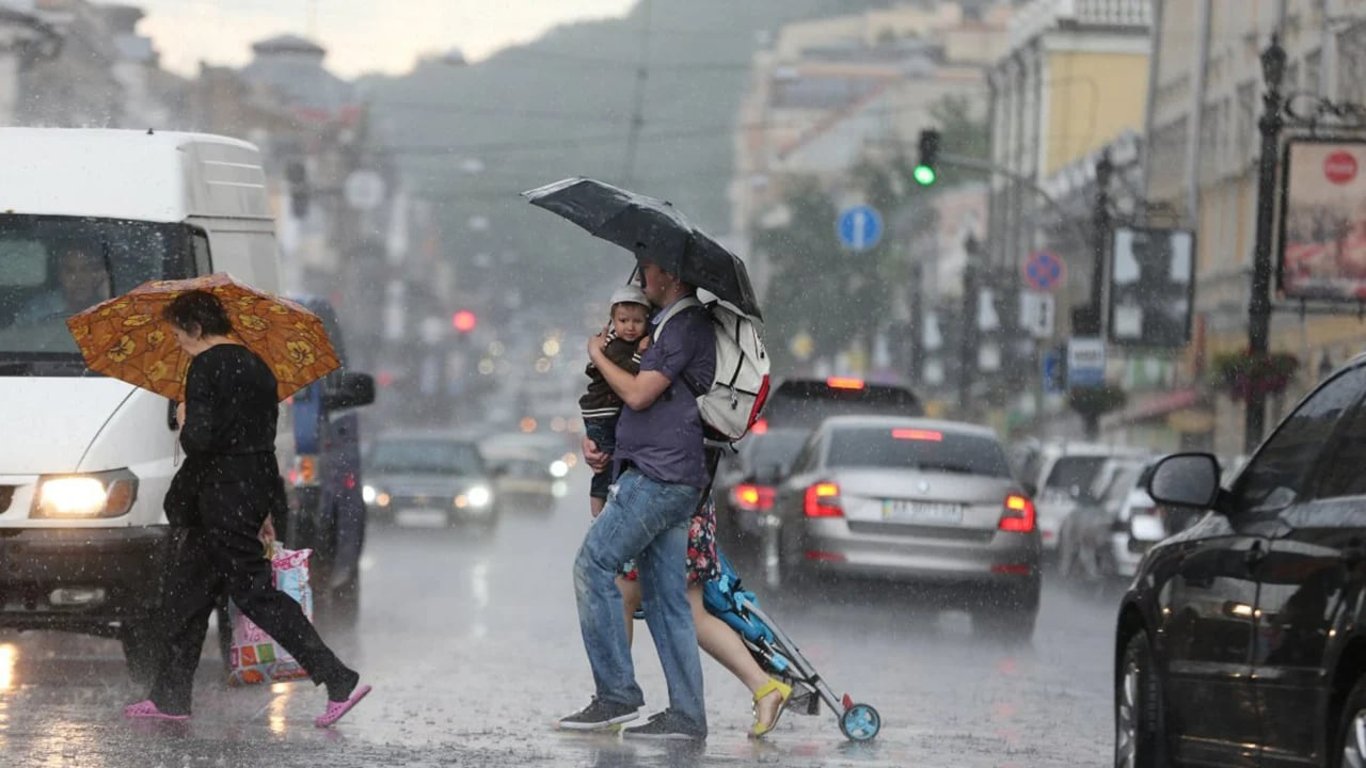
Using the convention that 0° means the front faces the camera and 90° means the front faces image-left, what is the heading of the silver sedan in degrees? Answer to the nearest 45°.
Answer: approximately 180°

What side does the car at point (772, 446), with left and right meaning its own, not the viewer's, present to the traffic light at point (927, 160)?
front

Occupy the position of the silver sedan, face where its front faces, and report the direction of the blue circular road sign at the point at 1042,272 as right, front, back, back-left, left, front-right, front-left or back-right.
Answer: front

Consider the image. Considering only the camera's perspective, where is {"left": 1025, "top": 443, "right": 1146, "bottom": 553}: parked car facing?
facing away from the viewer

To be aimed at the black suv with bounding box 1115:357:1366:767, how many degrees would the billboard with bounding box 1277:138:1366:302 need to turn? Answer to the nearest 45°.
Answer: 0° — it already faces it

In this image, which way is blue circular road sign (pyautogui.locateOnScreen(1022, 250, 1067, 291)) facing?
toward the camera

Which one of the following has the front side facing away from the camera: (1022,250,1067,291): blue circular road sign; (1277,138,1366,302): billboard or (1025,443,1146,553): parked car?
the parked car

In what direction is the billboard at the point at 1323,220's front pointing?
toward the camera

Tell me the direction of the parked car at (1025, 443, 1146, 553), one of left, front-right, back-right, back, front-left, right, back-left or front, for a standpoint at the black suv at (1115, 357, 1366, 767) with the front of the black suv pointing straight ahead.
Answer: front-right

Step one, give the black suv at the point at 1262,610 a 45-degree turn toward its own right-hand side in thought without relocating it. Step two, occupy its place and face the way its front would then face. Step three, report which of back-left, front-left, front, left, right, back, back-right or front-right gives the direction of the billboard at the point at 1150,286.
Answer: front
